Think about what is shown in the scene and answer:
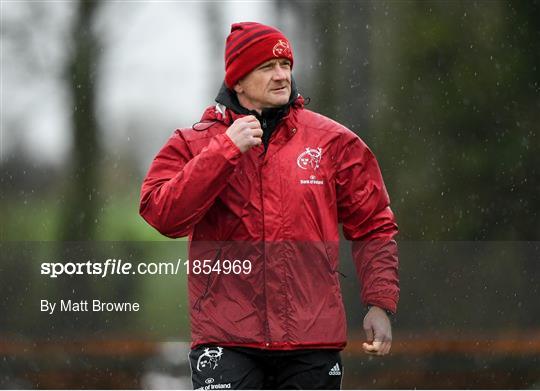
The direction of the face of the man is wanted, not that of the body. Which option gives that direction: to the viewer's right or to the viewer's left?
to the viewer's right

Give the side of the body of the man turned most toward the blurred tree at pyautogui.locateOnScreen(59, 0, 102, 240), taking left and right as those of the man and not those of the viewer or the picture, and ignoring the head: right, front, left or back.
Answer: back

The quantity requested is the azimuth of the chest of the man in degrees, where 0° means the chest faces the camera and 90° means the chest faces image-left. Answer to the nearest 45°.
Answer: approximately 0°
